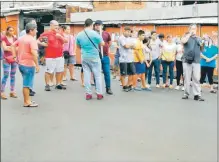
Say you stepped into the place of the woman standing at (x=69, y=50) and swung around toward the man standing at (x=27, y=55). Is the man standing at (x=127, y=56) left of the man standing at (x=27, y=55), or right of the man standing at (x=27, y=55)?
left

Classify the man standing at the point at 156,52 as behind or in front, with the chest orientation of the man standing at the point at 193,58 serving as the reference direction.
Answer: behind

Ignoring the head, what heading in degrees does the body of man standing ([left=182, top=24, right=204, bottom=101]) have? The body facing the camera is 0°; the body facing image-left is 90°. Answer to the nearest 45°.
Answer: approximately 0°

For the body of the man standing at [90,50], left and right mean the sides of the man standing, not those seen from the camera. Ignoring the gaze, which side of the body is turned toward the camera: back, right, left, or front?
back

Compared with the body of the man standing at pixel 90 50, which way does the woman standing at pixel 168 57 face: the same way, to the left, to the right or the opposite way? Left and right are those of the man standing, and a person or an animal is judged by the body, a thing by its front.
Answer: the opposite way

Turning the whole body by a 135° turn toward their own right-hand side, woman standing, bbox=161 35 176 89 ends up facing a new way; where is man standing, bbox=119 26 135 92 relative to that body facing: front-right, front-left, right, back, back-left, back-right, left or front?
left
